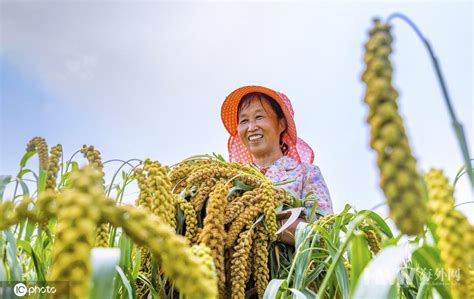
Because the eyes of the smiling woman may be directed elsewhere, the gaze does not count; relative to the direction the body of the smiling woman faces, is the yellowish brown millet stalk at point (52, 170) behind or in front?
in front

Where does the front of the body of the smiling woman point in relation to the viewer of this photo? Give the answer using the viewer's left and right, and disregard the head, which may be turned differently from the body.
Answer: facing the viewer and to the left of the viewer
